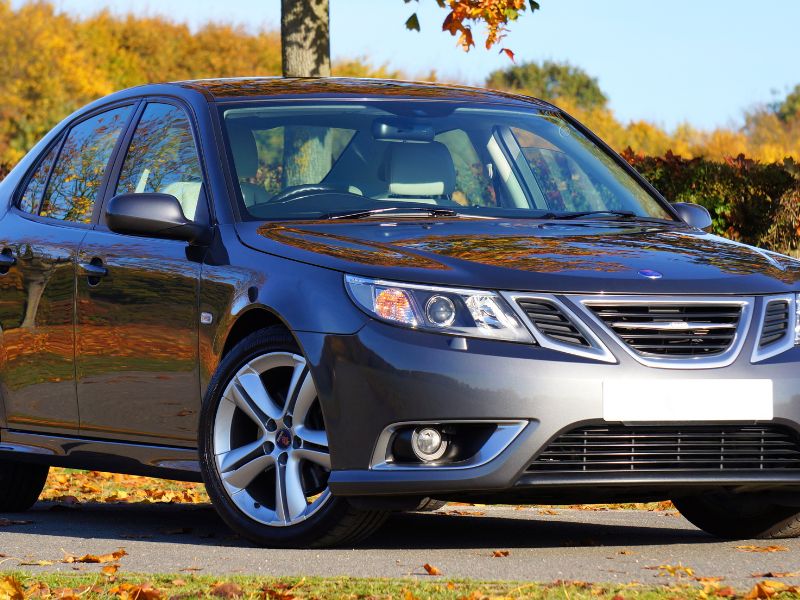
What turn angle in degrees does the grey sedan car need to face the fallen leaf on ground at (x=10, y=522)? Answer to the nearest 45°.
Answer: approximately 180°

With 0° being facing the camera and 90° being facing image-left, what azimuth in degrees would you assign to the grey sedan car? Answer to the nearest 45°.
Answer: approximately 315°

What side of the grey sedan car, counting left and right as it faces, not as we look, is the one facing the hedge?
left
